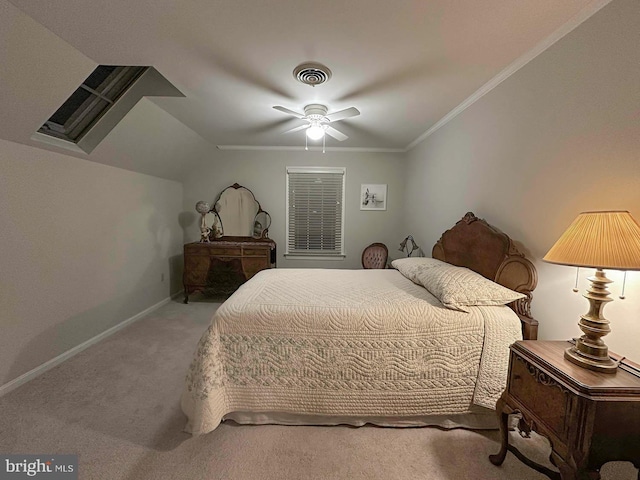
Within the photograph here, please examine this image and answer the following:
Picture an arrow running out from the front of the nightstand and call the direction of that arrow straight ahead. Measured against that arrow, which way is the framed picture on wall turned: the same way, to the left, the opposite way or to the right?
to the left

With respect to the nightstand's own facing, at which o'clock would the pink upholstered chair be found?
The pink upholstered chair is roughly at 3 o'clock from the nightstand.

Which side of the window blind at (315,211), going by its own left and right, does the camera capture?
front

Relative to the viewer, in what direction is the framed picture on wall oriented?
toward the camera

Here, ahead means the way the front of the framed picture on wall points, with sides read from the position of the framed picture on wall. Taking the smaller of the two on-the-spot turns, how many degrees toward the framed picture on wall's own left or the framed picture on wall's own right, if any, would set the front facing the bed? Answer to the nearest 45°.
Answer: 0° — it already faces it

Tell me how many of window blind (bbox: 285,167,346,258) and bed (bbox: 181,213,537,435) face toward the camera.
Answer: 1

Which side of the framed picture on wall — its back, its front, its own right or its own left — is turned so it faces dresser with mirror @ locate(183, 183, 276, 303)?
right

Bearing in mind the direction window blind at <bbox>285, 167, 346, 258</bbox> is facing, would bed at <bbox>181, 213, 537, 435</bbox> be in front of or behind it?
in front

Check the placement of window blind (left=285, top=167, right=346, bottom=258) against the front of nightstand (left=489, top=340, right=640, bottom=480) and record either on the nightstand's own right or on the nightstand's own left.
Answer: on the nightstand's own right

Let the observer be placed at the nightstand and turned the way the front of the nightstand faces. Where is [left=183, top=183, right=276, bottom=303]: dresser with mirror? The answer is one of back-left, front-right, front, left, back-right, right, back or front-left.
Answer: front-right

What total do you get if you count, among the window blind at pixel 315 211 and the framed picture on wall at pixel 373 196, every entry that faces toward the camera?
2

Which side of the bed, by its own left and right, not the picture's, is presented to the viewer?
left
